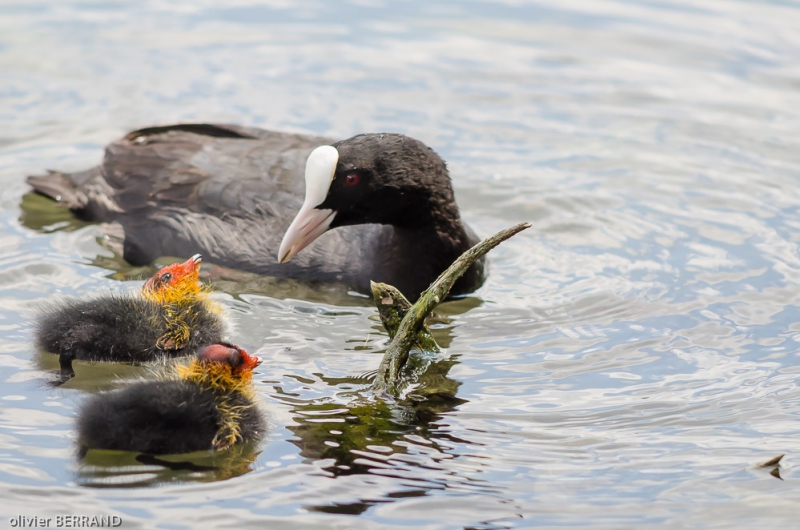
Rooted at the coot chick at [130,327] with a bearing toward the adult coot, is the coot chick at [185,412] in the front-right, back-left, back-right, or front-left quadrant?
back-right

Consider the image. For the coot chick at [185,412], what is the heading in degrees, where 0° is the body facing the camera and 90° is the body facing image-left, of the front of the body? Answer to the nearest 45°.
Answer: approximately 270°

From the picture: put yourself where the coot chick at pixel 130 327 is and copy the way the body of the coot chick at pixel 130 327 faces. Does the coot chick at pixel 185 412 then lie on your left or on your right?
on your right

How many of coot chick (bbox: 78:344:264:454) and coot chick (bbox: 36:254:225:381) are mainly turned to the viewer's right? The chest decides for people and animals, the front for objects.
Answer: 2

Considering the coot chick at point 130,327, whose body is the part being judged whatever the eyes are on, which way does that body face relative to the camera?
to the viewer's right

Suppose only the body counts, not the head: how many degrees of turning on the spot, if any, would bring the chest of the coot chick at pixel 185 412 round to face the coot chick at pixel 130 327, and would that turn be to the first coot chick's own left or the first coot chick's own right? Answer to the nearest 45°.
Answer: approximately 90° to the first coot chick's own left

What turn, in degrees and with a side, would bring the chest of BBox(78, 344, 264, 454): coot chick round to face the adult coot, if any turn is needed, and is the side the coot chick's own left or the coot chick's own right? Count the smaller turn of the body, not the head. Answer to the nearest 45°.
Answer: approximately 90° to the coot chick's own left
